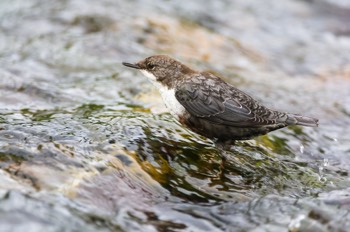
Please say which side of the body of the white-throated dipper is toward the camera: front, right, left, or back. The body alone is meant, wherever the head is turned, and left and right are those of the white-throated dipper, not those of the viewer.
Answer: left
